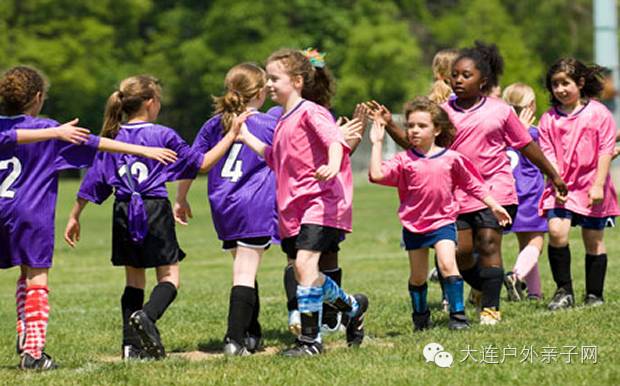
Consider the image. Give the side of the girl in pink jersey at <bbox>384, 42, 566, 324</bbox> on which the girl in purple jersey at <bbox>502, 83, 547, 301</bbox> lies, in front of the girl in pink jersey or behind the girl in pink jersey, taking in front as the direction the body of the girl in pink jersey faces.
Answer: behind

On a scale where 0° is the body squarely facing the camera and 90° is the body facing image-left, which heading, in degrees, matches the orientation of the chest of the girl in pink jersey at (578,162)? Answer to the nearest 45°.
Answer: approximately 45°

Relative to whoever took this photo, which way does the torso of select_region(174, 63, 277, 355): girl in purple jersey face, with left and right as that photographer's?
facing away from the viewer and to the right of the viewer

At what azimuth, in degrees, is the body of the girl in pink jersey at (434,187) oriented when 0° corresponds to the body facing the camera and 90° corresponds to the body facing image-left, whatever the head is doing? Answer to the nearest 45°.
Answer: approximately 0°

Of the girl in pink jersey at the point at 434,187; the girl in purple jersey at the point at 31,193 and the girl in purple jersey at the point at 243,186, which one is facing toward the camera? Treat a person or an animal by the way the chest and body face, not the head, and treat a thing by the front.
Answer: the girl in pink jersey

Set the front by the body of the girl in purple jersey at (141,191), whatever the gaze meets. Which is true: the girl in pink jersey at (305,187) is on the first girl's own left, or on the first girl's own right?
on the first girl's own right

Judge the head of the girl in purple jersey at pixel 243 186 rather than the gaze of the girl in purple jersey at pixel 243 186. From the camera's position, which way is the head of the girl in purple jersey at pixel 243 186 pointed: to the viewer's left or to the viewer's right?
to the viewer's right

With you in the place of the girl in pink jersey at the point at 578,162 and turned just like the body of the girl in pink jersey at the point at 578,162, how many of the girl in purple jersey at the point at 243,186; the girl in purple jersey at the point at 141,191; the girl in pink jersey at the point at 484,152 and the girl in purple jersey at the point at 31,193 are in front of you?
4

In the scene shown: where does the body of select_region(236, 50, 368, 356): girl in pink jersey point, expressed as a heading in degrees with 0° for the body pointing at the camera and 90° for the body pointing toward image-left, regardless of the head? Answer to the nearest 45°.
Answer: approximately 45°

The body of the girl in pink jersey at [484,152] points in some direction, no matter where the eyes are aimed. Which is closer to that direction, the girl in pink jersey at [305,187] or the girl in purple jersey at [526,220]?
the girl in pink jersey

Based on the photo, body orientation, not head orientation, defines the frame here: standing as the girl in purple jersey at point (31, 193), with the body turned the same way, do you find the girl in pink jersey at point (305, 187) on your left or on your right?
on your right

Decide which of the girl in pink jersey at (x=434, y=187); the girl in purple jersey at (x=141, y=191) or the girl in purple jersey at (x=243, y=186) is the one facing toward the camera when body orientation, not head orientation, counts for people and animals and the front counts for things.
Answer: the girl in pink jersey
